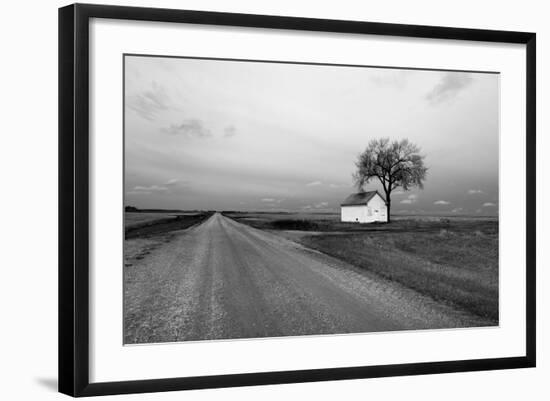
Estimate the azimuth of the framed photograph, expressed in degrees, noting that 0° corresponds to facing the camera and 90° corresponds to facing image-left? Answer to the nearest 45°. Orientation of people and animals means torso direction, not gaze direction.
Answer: approximately 315°
